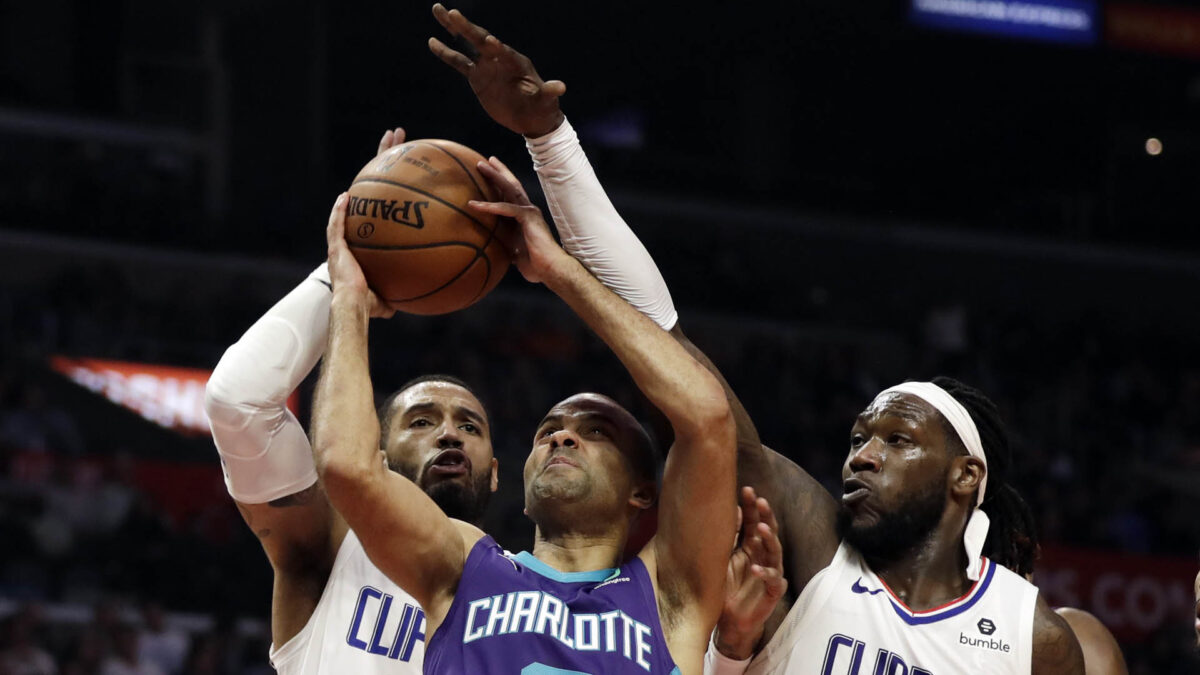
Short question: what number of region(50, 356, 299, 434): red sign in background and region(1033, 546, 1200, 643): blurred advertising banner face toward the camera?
2

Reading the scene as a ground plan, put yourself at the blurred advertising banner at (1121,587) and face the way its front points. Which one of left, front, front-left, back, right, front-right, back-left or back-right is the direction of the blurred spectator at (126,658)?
front-right

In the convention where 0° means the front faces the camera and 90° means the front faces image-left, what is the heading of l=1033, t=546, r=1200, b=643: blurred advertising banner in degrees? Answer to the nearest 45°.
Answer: approximately 0°

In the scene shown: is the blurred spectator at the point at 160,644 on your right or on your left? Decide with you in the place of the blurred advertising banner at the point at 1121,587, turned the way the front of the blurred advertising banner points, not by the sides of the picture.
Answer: on your right

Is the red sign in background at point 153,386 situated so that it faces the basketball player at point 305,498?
yes

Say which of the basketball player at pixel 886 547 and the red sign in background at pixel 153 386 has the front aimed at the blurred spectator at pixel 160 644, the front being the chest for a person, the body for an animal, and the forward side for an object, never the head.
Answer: the red sign in background

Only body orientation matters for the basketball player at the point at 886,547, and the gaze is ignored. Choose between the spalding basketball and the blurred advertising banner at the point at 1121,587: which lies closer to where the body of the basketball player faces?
the spalding basketball

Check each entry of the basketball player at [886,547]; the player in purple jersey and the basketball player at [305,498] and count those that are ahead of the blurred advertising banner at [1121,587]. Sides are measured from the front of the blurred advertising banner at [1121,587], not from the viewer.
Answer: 3

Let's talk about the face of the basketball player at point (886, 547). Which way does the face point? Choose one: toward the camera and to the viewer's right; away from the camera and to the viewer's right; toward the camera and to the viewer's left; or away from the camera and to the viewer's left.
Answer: toward the camera and to the viewer's left

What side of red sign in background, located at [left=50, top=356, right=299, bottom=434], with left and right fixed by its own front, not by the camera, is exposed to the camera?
front

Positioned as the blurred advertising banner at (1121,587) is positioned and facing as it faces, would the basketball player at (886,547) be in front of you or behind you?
in front

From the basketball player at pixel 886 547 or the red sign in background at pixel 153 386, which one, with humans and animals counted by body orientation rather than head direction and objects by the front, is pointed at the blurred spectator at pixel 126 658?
the red sign in background

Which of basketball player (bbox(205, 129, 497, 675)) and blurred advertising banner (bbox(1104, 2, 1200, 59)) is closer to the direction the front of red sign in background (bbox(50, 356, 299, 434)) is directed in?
the basketball player

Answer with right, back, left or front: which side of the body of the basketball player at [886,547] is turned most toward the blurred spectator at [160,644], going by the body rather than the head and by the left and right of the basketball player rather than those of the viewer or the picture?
right

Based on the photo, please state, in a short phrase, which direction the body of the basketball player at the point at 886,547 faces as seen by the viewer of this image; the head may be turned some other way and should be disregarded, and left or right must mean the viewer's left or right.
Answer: facing the viewer and to the left of the viewer

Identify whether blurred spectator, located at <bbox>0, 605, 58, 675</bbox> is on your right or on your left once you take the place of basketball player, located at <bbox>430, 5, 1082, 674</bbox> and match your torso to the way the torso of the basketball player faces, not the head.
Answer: on your right
